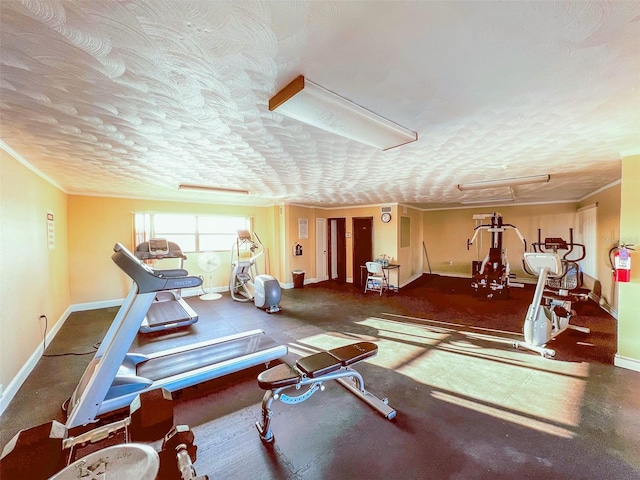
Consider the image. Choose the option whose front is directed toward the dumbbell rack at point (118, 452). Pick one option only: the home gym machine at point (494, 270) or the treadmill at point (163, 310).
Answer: the home gym machine at point (494, 270)

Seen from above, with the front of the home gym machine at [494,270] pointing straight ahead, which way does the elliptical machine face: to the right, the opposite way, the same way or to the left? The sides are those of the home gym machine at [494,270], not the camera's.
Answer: to the right

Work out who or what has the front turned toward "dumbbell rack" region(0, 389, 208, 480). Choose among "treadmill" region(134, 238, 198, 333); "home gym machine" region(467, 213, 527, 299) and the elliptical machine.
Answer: "home gym machine" region(467, 213, 527, 299)

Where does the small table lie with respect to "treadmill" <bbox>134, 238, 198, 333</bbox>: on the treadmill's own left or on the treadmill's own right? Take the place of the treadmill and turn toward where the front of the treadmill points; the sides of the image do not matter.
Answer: on the treadmill's own right

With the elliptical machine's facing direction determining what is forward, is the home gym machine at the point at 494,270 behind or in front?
behind

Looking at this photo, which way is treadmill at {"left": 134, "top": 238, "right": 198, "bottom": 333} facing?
away from the camera

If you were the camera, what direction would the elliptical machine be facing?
facing away from the viewer and to the left of the viewer

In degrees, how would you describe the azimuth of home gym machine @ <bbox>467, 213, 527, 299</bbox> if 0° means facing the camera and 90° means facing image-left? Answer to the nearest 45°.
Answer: approximately 0°

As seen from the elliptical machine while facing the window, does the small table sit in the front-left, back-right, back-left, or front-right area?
back-right
